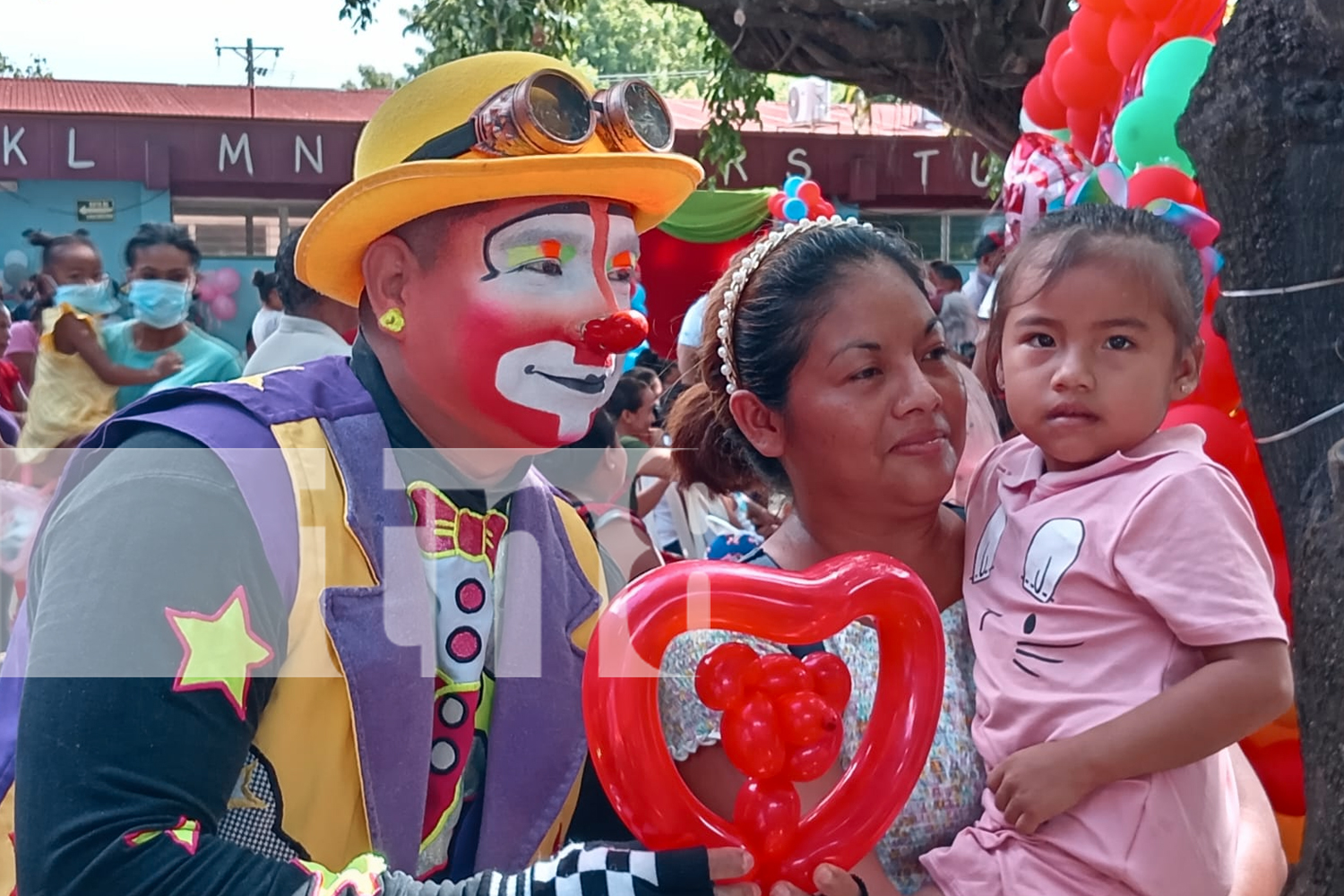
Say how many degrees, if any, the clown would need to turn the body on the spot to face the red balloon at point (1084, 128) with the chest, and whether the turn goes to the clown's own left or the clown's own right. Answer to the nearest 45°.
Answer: approximately 90° to the clown's own left

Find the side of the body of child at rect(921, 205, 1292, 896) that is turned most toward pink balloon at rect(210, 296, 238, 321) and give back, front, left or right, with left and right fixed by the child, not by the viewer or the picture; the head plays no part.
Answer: right

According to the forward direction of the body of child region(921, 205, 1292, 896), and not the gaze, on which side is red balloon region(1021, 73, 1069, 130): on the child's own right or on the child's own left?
on the child's own right

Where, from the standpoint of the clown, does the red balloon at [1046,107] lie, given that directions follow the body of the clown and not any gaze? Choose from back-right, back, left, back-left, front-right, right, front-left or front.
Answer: left

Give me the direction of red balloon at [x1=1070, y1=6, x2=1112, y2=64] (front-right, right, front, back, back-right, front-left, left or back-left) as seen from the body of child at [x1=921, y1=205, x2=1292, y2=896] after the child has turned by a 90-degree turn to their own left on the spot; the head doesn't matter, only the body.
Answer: back-left

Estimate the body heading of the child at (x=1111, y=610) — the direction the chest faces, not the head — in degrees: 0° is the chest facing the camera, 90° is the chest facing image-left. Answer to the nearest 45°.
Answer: approximately 45°

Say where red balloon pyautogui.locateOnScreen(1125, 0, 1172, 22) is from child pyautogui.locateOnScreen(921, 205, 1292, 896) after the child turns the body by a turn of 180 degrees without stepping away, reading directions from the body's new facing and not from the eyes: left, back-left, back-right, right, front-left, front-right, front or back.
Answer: front-left

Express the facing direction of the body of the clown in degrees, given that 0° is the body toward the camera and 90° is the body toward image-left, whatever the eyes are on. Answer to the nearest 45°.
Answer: approximately 315°

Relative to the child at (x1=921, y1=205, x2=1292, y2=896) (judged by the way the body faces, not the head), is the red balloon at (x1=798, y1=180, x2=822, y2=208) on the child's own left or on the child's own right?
on the child's own right

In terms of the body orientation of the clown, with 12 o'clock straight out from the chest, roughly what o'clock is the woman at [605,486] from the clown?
The woman is roughly at 8 o'clock from the clown.

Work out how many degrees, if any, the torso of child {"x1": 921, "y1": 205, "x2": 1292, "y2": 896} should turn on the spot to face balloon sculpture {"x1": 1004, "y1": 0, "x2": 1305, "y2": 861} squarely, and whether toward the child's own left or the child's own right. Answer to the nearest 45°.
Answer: approximately 135° to the child's own right

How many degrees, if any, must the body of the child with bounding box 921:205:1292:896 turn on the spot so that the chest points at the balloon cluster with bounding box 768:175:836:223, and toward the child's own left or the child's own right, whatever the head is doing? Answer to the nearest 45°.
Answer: approximately 135° to the child's own right

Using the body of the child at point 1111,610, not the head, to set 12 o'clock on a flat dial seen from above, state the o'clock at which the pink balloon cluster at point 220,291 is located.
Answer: The pink balloon cluster is roughly at 3 o'clock from the child.
